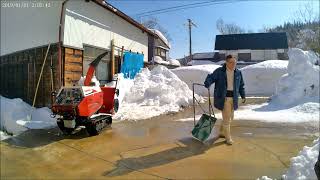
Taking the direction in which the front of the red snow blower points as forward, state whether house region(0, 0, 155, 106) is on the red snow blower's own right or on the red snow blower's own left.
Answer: on the red snow blower's own left

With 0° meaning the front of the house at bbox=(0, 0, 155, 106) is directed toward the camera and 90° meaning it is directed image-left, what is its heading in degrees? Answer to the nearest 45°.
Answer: approximately 315°

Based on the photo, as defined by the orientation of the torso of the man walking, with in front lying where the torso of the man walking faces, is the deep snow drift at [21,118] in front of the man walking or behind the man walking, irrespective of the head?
behind

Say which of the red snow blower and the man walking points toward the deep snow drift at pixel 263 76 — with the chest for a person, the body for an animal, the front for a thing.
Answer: the red snow blower

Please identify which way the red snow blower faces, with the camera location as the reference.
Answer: facing away from the viewer and to the right of the viewer

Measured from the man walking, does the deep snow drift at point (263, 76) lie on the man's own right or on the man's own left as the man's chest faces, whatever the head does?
on the man's own left

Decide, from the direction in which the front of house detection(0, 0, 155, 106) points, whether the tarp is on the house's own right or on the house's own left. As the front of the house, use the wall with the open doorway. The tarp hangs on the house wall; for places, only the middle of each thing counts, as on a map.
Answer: on the house's own left

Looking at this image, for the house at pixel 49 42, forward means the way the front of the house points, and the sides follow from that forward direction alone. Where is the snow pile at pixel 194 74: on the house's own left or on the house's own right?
on the house's own left

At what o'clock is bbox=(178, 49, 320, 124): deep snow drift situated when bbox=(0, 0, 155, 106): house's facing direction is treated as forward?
The deep snow drift is roughly at 11 o'clock from the house.
